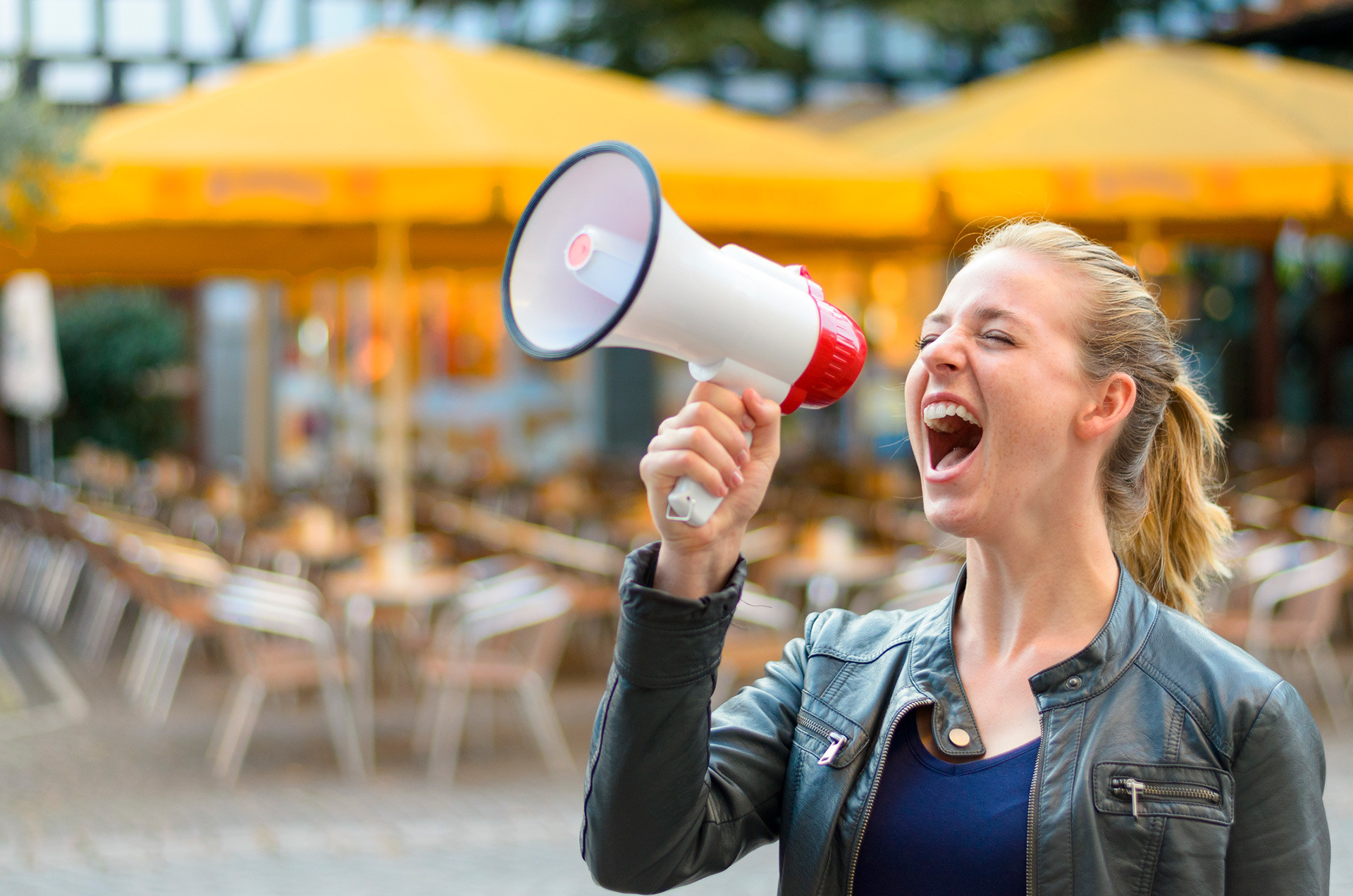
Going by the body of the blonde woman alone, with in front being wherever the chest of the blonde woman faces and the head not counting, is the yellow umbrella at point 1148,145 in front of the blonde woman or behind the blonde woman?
behind

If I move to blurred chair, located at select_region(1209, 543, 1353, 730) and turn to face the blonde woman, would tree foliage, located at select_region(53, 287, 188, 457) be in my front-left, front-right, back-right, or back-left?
back-right

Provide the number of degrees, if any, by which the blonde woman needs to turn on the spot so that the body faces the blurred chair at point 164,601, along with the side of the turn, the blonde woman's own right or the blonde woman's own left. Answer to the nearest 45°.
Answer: approximately 90° to the blonde woman's own right

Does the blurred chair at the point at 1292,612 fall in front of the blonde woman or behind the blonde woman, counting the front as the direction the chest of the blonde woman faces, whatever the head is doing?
behind

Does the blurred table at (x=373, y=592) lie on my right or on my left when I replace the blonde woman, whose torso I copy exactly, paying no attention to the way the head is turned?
on my right

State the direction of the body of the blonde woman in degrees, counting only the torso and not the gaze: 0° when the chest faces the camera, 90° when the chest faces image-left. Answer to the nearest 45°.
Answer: approximately 45°

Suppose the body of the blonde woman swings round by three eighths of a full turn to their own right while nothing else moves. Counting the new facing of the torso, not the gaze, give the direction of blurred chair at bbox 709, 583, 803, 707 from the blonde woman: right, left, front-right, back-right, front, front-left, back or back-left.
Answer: front
